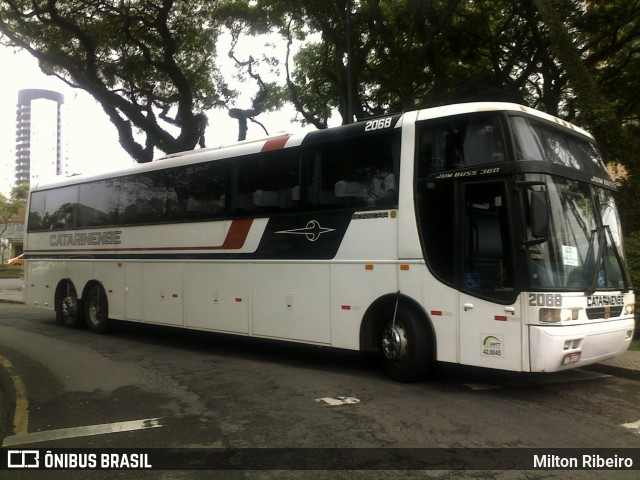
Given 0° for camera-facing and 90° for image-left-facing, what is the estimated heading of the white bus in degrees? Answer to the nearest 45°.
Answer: approximately 315°

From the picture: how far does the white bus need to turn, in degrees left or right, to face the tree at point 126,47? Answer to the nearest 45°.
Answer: approximately 180°

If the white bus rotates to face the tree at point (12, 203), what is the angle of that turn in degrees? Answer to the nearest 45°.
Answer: approximately 180°
